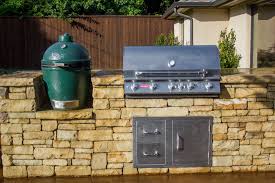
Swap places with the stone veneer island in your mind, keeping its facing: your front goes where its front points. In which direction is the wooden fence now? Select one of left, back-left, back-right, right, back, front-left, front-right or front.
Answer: back

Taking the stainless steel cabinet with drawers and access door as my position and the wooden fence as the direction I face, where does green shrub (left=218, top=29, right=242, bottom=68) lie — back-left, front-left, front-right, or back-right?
front-right

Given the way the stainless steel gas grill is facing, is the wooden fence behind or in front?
behind

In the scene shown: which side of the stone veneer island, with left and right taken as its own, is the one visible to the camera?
front

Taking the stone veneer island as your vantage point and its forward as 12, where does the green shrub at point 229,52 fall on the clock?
The green shrub is roughly at 7 o'clock from the stone veneer island.

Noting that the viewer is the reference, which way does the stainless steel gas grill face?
facing the viewer
